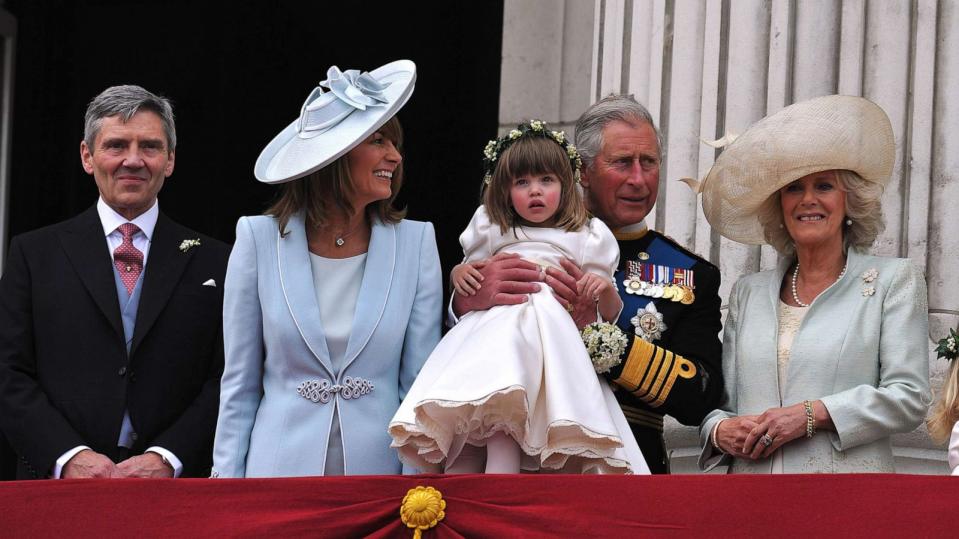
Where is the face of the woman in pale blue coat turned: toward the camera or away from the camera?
toward the camera

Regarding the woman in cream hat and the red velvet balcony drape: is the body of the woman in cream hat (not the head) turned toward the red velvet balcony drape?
yes

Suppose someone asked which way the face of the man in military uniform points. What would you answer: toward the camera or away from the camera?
toward the camera

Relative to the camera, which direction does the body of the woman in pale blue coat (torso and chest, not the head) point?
toward the camera

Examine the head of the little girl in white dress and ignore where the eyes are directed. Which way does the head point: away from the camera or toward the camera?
toward the camera

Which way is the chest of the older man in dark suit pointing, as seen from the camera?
toward the camera

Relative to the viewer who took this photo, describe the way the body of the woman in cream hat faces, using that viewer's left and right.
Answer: facing the viewer and to the left of the viewer

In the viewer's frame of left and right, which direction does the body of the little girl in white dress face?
facing the viewer

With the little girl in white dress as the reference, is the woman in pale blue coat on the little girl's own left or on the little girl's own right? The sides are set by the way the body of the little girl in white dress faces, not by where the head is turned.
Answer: on the little girl's own right

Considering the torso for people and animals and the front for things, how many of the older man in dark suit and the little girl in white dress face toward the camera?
2

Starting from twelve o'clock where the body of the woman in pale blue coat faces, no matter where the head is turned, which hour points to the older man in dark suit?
The older man in dark suit is roughly at 4 o'clock from the woman in pale blue coat.

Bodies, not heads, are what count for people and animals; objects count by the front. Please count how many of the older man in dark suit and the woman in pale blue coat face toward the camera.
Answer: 2

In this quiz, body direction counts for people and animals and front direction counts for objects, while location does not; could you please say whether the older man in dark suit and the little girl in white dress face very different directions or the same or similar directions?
same or similar directions
